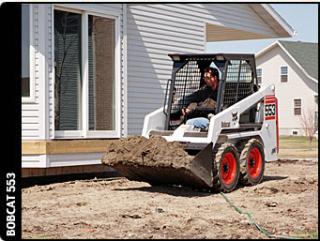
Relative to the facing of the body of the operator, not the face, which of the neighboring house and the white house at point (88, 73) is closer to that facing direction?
the white house

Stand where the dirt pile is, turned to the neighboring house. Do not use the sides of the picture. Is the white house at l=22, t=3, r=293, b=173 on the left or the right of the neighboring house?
left

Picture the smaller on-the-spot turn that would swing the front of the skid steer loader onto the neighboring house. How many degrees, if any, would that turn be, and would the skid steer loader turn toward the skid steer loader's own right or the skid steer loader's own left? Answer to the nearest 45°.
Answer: approximately 135° to the skid steer loader's own right

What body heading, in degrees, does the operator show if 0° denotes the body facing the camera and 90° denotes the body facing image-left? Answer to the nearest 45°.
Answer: approximately 45°

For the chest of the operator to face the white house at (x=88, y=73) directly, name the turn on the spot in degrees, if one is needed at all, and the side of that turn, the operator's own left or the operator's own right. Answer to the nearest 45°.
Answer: approximately 45° to the operator's own right

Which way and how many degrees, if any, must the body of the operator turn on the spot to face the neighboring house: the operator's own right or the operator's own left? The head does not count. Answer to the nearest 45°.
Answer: approximately 135° to the operator's own right

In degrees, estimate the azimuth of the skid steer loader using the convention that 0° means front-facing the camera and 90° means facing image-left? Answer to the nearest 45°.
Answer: approximately 45°

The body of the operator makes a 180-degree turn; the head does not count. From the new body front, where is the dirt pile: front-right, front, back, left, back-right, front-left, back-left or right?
back
